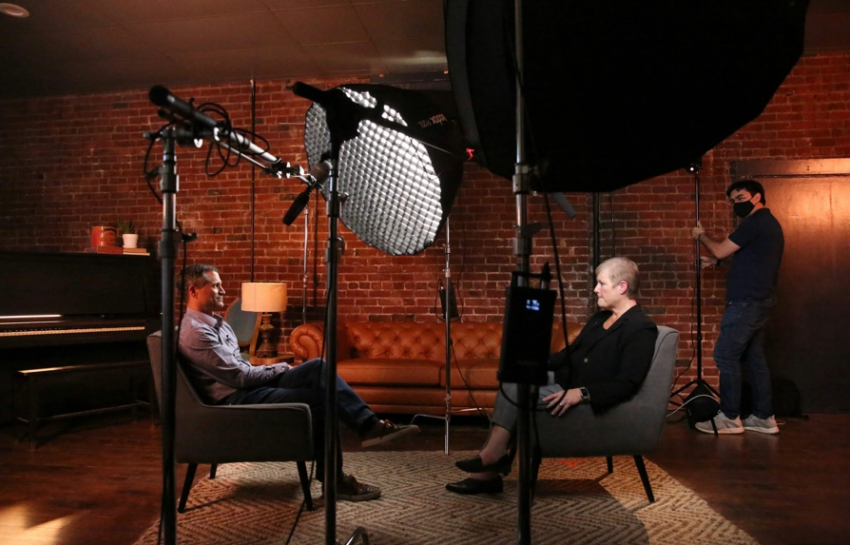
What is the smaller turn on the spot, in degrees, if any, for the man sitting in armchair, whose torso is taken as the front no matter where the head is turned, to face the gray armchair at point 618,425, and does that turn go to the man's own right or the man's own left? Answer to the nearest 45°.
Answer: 0° — they already face it

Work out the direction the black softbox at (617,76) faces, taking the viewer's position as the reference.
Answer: facing away from the viewer and to the left of the viewer

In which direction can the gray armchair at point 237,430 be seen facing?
to the viewer's right

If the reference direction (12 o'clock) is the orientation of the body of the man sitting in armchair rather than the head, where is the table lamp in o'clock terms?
The table lamp is roughly at 9 o'clock from the man sitting in armchair.

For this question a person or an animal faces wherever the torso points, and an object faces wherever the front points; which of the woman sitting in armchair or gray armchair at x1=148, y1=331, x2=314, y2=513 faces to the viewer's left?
the woman sitting in armchair

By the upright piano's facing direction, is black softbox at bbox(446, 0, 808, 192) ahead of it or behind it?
ahead

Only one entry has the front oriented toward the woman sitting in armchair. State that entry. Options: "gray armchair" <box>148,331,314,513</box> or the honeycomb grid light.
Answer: the gray armchair

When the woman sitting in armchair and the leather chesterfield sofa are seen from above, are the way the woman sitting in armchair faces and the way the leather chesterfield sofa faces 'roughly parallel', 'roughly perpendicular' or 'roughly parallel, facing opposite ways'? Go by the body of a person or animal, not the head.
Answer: roughly perpendicular

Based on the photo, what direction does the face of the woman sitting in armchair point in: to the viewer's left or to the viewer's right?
to the viewer's left

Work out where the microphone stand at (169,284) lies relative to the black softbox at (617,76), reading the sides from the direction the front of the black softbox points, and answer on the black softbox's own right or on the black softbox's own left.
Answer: on the black softbox's own left

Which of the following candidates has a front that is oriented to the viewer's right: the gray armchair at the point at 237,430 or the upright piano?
the gray armchair

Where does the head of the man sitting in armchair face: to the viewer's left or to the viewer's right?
to the viewer's right

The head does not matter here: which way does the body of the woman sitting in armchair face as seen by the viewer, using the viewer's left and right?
facing to the left of the viewer

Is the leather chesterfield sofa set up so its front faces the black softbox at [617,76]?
yes

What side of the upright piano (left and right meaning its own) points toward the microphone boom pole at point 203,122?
front
